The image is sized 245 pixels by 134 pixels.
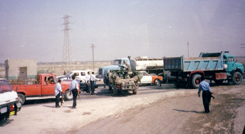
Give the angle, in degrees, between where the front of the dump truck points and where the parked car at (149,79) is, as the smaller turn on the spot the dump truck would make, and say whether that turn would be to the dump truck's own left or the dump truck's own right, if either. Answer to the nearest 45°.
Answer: approximately 135° to the dump truck's own left

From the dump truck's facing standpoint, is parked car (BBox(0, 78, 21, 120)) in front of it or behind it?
behind

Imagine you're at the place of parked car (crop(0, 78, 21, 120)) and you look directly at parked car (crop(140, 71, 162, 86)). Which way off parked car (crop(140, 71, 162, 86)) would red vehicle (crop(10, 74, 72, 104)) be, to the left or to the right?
left

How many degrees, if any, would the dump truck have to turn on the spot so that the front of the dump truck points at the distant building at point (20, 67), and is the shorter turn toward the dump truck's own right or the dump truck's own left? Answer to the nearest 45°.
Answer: approximately 135° to the dump truck's own left

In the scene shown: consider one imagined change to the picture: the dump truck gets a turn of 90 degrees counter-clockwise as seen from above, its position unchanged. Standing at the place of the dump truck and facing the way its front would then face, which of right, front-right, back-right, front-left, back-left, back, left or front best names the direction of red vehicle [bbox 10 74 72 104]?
left

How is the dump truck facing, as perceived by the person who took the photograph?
facing away from the viewer and to the right of the viewer
